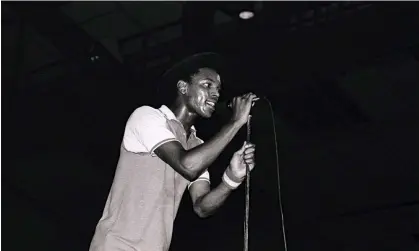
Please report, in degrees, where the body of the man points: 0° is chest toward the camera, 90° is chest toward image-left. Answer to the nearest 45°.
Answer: approximately 270°

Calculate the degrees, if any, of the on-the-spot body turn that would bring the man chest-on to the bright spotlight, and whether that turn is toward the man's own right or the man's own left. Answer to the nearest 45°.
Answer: approximately 90° to the man's own left
